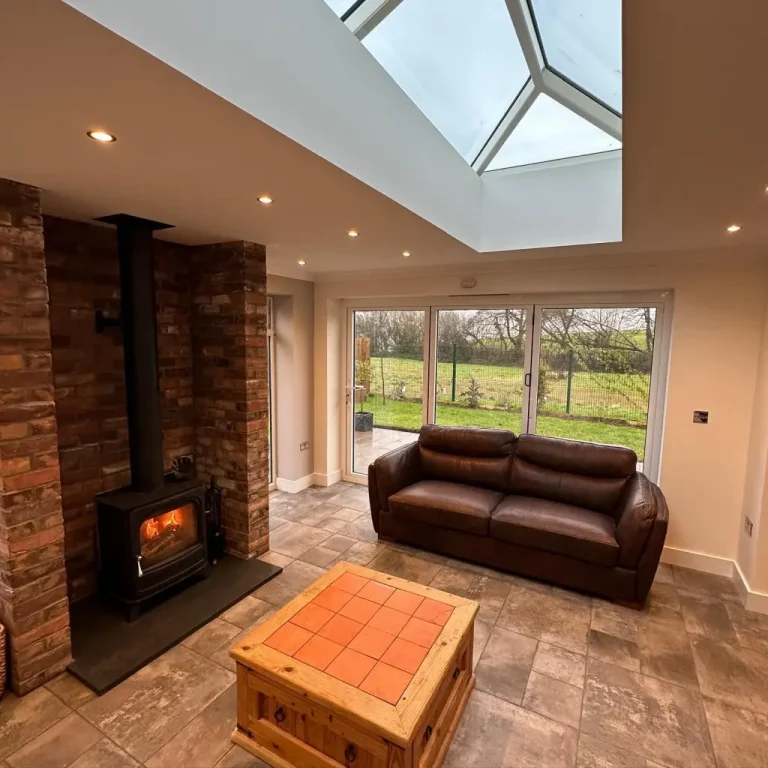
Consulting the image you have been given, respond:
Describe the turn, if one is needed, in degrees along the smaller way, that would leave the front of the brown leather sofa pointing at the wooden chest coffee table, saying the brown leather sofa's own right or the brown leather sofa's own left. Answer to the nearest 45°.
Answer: approximately 45° to the brown leather sofa's own left

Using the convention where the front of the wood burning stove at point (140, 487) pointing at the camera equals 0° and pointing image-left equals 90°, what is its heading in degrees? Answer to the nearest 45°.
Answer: approximately 315°

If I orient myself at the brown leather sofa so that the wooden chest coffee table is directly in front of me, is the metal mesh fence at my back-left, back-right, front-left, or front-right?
back-right

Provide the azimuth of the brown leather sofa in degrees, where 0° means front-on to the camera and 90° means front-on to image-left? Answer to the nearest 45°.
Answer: approximately 45°
